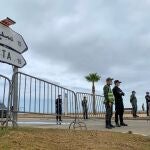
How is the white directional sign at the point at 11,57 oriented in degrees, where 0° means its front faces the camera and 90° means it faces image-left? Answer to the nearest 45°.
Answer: approximately 315°

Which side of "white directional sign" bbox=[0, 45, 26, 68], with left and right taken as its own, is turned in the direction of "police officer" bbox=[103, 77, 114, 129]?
left

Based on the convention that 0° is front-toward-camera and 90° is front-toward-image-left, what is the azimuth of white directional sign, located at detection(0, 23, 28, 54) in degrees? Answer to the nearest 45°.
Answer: approximately 315°
